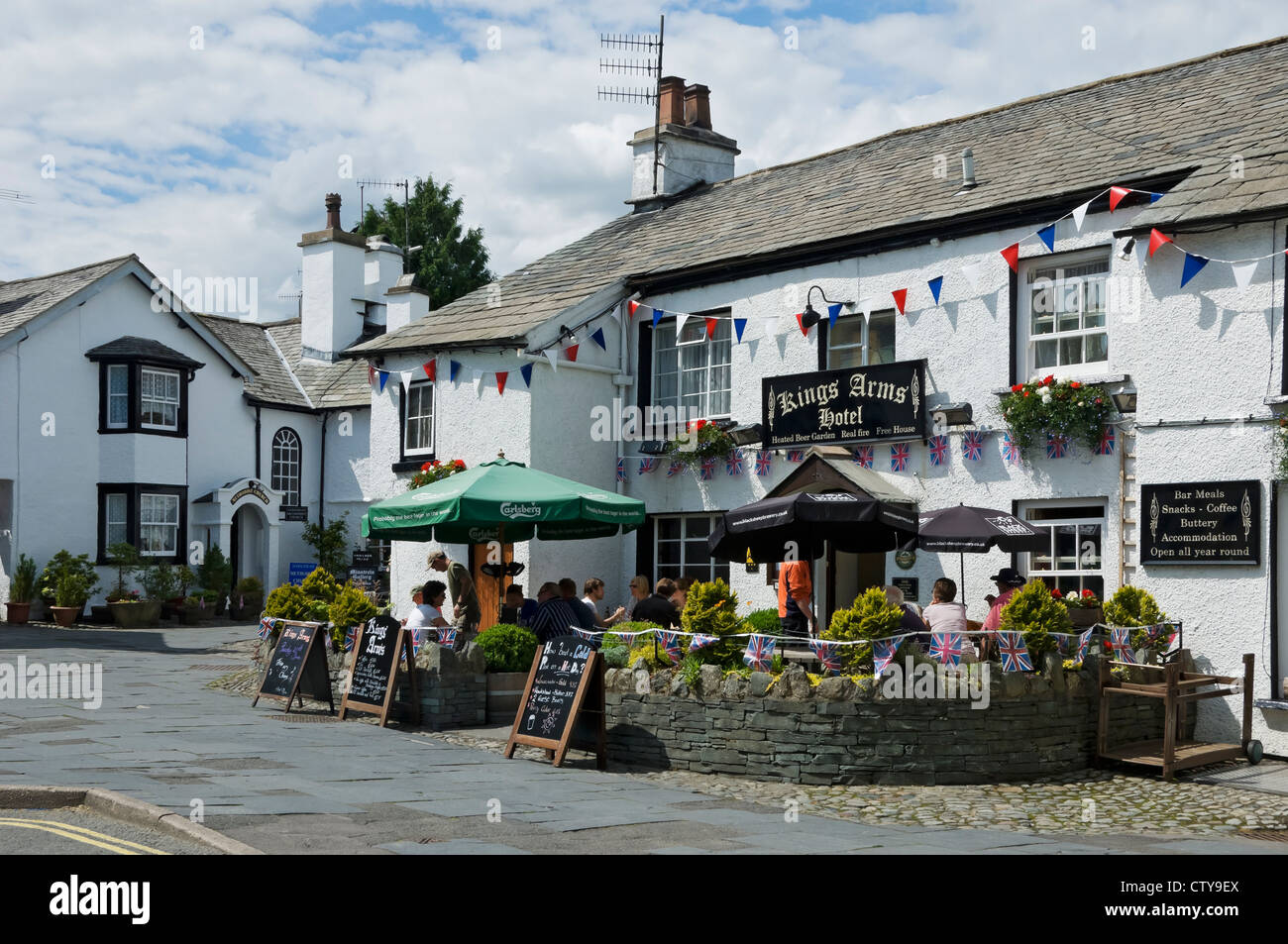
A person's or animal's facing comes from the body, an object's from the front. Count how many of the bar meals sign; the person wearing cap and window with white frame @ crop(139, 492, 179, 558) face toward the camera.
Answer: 2

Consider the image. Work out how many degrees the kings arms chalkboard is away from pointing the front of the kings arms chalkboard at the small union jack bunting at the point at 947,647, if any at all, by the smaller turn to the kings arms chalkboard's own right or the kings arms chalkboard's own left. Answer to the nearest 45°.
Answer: approximately 90° to the kings arms chalkboard's own left

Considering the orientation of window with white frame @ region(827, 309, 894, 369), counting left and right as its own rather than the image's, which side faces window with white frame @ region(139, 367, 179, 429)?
right

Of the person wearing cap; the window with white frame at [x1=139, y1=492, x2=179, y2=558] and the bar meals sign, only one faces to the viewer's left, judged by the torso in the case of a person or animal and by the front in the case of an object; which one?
the person wearing cap

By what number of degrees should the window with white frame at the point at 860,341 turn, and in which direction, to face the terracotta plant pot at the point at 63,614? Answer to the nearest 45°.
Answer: approximately 90° to its right

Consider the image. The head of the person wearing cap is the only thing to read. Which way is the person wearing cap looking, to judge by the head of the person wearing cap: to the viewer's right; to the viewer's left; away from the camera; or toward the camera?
to the viewer's left

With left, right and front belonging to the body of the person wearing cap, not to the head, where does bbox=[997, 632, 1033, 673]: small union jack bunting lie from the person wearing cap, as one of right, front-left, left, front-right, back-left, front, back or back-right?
back-left

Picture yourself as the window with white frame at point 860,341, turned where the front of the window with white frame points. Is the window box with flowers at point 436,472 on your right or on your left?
on your right

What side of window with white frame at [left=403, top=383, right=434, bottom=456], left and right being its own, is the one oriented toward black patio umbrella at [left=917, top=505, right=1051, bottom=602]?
left

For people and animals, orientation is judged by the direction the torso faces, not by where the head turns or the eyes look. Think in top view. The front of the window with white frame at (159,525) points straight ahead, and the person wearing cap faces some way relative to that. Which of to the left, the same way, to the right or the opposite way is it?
to the right
